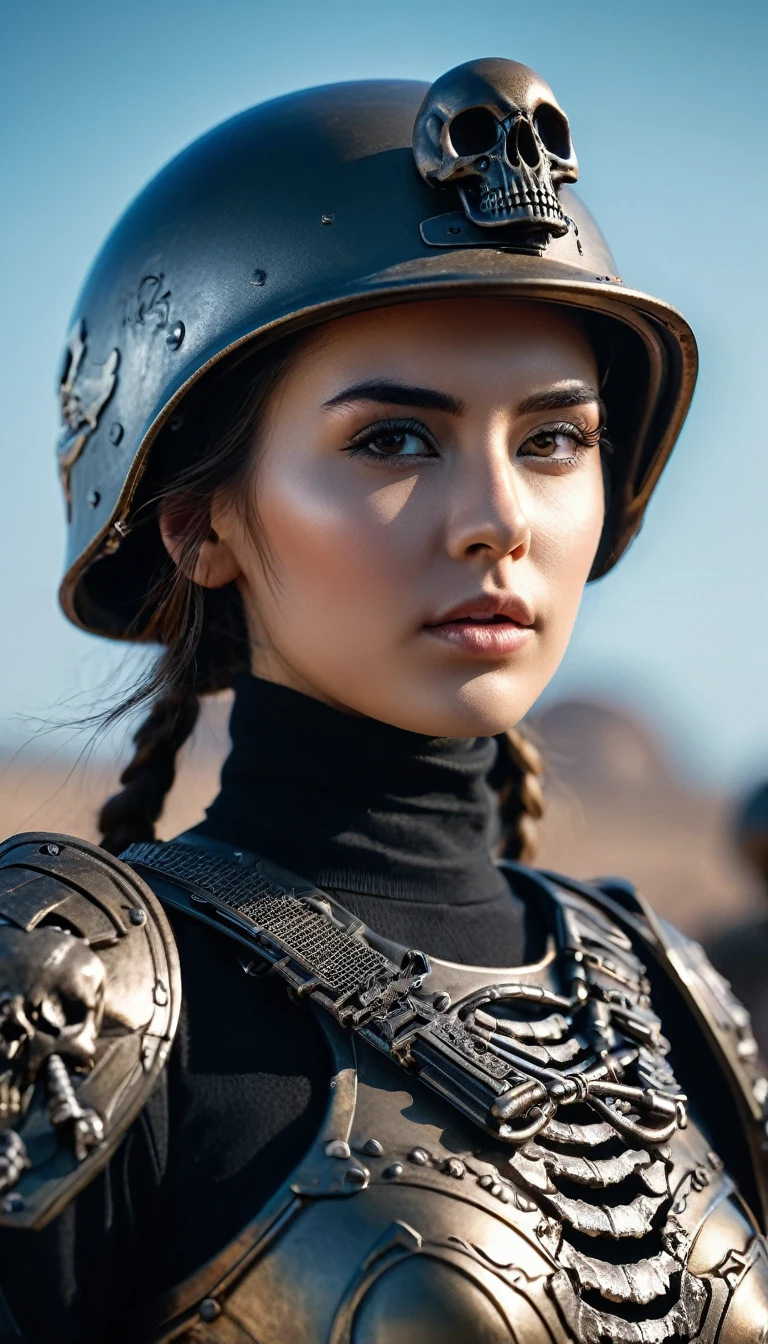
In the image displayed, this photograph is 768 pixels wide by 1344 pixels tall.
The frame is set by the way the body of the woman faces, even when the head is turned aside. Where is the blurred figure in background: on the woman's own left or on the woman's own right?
on the woman's own left

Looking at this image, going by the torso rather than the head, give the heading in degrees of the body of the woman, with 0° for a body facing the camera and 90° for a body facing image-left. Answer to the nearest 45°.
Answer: approximately 315°
